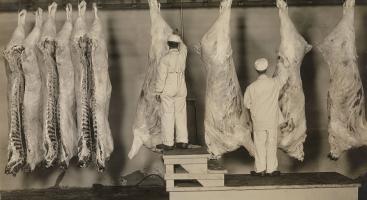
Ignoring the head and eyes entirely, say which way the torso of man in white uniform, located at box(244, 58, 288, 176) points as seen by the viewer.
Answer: away from the camera

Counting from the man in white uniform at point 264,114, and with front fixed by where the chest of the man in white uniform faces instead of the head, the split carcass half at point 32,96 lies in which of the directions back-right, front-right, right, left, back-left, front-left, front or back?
left

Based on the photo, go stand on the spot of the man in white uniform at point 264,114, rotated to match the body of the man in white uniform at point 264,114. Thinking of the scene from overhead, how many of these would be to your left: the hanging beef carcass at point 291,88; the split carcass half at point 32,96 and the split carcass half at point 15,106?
2

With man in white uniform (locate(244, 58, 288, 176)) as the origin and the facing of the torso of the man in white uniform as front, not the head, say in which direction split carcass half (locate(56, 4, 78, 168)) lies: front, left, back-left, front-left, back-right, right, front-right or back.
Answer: left

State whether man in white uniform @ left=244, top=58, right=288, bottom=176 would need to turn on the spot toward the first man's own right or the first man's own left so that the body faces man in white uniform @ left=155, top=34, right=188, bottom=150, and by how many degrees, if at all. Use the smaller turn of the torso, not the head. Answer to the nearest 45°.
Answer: approximately 90° to the first man's own left

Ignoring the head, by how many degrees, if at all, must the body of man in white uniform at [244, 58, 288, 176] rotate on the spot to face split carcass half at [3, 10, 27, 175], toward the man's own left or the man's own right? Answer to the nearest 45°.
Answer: approximately 90° to the man's own left

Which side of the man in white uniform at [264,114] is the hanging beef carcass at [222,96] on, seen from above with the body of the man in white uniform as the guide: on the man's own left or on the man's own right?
on the man's own left

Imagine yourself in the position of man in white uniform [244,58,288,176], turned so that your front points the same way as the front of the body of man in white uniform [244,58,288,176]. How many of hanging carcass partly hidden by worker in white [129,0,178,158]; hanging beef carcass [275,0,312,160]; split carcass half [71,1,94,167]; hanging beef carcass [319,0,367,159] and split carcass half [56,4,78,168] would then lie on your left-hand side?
3

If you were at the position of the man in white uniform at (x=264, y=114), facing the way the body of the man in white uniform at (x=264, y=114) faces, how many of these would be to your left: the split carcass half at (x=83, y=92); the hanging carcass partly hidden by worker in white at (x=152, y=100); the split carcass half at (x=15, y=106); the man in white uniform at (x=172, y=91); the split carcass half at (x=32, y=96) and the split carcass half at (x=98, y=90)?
6

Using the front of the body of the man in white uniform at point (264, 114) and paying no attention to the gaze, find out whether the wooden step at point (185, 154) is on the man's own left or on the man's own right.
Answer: on the man's own left

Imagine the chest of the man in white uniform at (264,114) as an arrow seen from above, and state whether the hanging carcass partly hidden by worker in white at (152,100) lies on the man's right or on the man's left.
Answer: on the man's left

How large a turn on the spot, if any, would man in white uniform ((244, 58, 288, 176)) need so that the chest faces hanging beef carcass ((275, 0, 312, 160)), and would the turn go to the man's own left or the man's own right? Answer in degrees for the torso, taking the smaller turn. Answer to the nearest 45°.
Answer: approximately 45° to the man's own right

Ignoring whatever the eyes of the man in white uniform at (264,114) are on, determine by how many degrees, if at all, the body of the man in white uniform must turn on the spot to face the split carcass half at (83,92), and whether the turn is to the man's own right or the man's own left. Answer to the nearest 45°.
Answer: approximately 90° to the man's own left

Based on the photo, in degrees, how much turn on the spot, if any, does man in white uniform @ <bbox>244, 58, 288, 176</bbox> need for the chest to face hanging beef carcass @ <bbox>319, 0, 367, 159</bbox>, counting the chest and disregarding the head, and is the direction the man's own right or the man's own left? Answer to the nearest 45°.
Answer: approximately 45° to the man's own right
